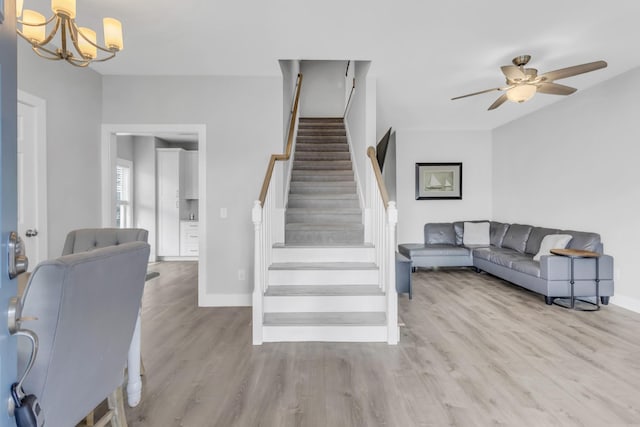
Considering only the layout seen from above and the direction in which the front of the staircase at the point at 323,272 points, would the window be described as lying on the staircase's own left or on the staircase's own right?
on the staircase's own right

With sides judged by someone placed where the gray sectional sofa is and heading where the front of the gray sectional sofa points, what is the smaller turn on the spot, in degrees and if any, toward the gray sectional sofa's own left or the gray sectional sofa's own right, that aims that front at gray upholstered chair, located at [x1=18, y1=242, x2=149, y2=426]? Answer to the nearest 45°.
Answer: approximately 45° to the gray sectional sofa's own left

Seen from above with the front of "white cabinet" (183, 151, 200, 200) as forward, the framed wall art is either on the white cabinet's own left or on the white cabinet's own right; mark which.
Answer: on the white cabinet's own left

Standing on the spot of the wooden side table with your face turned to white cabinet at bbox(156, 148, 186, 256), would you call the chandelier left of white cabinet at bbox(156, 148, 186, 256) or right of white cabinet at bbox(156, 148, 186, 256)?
left

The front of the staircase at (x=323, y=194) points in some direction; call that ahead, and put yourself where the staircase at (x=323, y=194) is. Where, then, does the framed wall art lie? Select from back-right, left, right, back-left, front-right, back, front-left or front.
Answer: back-left

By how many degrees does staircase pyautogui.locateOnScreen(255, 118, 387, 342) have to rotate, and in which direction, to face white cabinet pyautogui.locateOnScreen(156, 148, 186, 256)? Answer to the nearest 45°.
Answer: approximately 135° to its right

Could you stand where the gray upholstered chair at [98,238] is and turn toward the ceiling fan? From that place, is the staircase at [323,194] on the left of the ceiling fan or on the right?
left

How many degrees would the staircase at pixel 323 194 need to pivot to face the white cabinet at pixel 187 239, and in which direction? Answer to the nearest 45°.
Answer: approximately 135° to its right

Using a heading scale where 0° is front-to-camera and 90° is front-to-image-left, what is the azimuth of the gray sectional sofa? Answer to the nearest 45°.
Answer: approximately 45°
